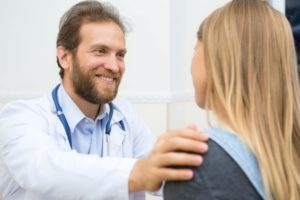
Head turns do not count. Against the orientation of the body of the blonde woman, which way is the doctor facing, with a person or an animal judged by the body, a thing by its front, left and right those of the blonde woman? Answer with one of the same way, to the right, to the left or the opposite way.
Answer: the opposite way

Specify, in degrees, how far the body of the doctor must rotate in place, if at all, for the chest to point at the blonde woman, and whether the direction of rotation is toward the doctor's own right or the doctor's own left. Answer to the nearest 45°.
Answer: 0° — they already face them

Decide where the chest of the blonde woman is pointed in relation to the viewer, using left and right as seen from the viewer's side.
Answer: facing away from the viewer and to the left of the viewer

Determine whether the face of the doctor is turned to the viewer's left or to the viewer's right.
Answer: to the viewer's right

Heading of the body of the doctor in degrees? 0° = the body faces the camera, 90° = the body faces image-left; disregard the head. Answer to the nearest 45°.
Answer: approximately 315°

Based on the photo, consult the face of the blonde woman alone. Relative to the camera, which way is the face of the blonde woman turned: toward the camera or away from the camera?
away from the camera

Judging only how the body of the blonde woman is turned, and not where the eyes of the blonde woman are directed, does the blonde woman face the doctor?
yes
